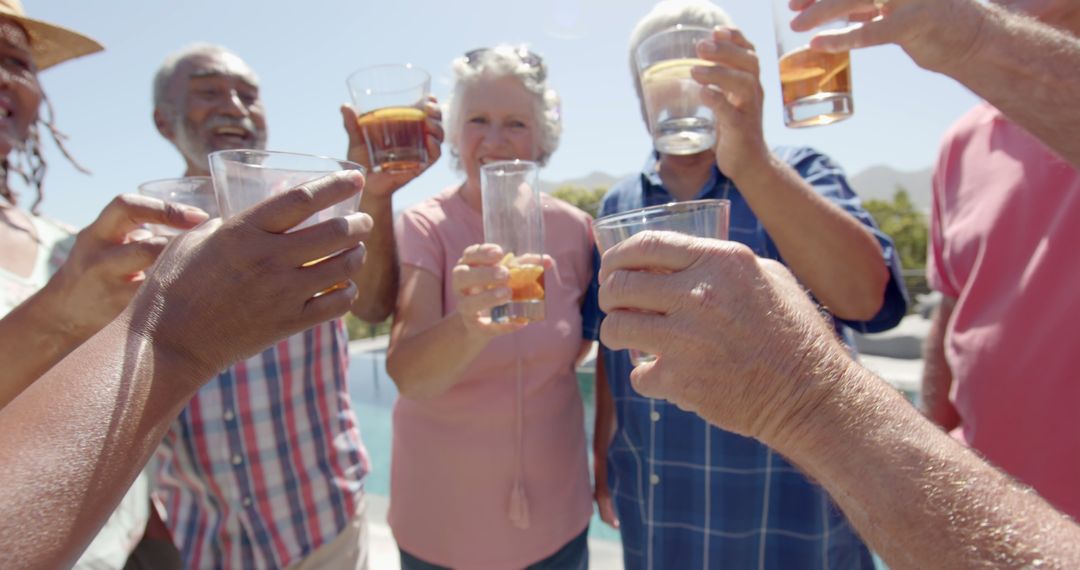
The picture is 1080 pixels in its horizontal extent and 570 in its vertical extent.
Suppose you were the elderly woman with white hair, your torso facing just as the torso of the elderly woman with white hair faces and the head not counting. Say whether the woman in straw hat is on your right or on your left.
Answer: on your right

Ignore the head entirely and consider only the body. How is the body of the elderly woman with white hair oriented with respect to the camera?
toward the camera
